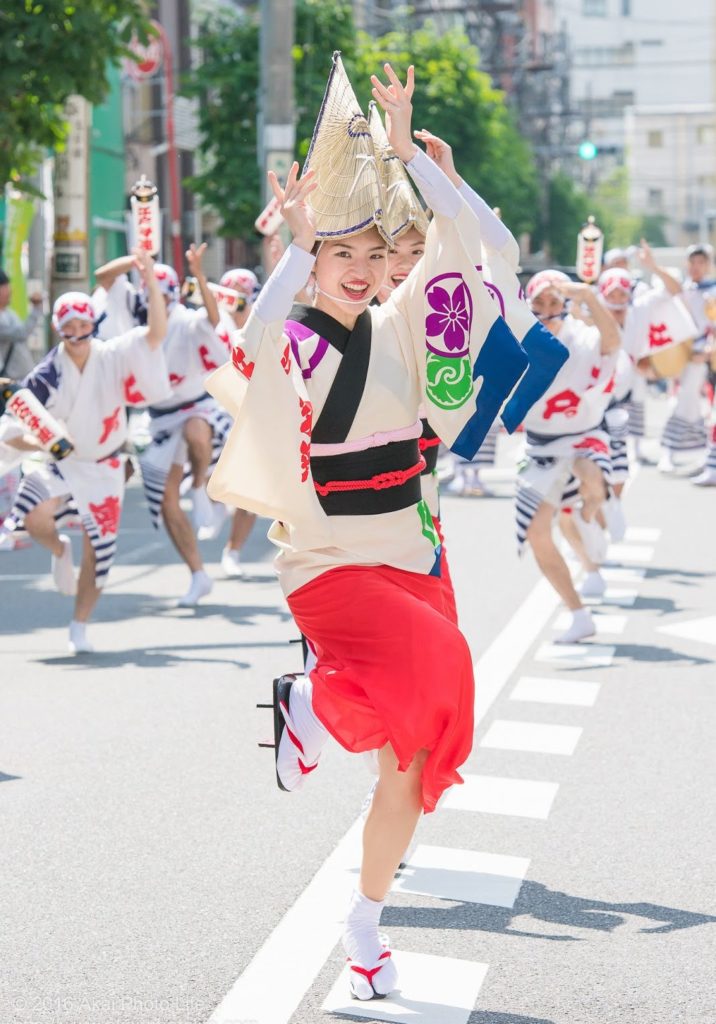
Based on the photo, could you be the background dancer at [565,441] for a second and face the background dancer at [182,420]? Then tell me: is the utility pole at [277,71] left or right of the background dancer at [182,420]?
right

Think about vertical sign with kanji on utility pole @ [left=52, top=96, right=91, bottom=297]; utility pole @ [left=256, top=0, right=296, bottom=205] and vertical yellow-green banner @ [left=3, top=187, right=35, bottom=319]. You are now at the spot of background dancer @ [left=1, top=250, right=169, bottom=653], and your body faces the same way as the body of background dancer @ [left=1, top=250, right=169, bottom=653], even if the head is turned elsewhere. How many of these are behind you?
3

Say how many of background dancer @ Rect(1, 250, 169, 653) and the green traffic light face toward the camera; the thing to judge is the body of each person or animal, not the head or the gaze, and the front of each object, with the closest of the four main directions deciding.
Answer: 2

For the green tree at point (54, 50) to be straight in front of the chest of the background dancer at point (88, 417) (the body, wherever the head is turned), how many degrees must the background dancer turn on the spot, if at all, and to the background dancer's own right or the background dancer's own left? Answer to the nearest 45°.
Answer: approximately 180°

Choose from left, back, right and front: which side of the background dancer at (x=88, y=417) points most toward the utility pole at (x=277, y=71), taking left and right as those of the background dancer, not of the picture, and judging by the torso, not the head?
back
